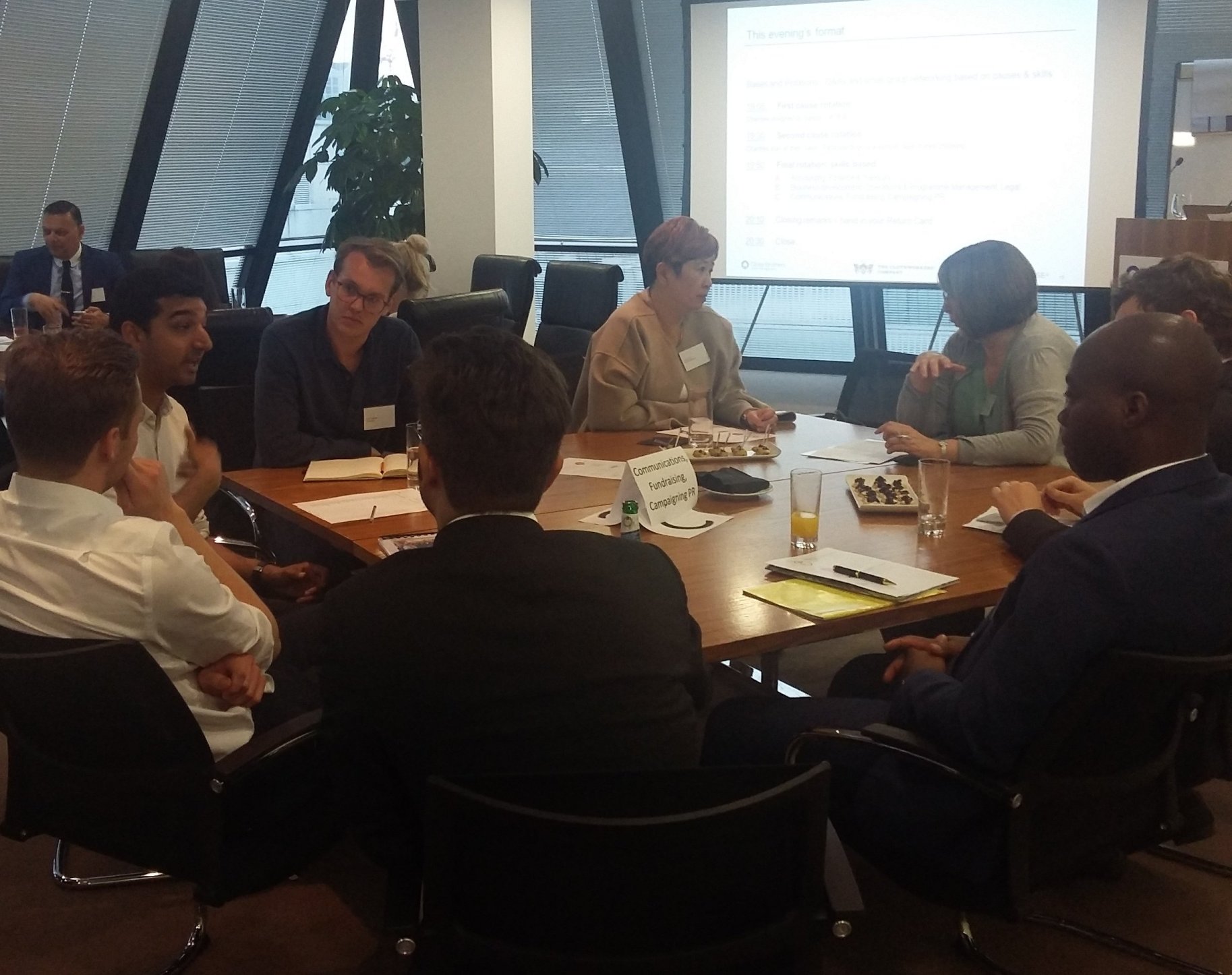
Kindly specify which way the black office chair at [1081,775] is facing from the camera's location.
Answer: facing away from the viewer and to the left of the viewer

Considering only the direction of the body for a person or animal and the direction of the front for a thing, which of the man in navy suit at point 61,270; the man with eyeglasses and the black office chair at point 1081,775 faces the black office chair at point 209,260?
the black office chair at point 1081,775

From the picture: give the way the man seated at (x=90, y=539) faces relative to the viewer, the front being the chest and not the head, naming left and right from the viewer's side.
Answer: facing away from the viewer and to the right of the viewer

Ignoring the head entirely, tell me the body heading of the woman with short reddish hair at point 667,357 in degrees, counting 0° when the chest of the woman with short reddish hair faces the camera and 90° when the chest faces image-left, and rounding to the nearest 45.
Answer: approximately 315°

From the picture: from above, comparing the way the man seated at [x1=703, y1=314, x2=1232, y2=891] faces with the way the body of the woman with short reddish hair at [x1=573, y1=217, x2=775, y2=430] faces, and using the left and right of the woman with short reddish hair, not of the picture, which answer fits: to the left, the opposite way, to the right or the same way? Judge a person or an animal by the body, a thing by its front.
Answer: the opposite way

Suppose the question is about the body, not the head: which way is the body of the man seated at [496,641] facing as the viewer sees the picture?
away from the camera

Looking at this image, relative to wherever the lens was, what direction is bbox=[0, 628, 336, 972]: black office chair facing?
facing away from the viewer and to the right of the viewer

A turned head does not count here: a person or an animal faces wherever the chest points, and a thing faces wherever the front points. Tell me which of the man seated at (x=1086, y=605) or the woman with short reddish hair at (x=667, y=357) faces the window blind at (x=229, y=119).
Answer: the man seated

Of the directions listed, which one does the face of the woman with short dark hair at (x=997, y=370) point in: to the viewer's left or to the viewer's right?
to the viewer's left
